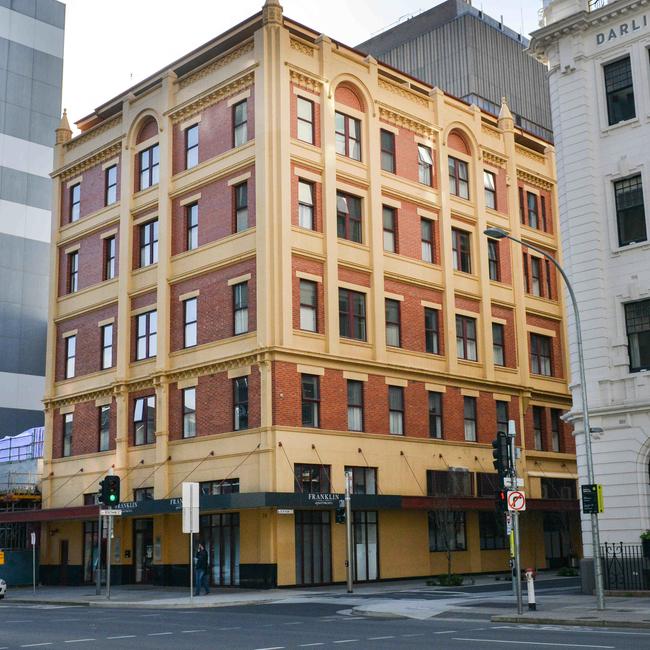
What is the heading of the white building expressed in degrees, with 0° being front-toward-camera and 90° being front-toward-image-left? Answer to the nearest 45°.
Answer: approximately 45°

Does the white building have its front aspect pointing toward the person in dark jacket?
no

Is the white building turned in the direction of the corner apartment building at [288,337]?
no

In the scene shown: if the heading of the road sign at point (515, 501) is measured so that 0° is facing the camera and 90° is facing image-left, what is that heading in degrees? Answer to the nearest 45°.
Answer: approximately 0°

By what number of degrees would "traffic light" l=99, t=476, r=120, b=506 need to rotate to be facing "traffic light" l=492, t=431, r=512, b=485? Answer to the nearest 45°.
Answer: approximately 45° to its left

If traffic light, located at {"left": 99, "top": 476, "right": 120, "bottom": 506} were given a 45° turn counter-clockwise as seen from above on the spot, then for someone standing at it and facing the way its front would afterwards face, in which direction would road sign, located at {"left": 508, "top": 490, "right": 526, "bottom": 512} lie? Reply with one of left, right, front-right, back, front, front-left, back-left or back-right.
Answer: front

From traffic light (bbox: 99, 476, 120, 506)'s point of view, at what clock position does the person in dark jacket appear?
The person in dark jacket is roughly at 9 o'clock from the traffic light.

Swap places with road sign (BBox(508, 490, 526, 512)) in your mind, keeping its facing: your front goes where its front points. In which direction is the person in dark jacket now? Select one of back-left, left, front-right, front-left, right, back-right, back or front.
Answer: back-right

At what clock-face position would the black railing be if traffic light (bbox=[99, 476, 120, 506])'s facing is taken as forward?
The black railing is roughly at 10 o'clock from the traffic light.

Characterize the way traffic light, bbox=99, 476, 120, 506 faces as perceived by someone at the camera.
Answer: facing the viewer

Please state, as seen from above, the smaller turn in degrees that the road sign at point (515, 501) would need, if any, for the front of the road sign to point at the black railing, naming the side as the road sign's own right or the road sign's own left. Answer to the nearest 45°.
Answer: approximately 135° to the road sign's own left
